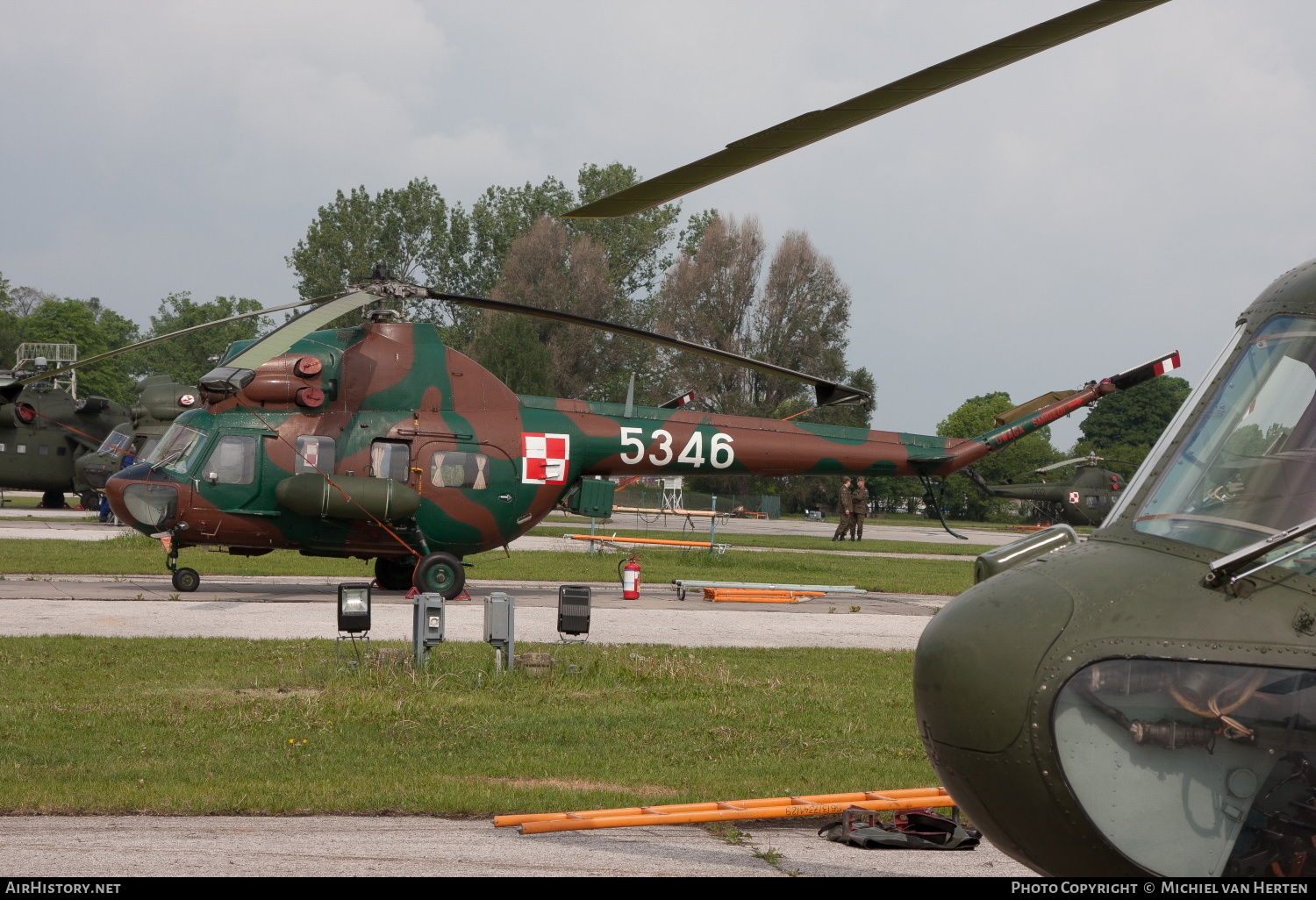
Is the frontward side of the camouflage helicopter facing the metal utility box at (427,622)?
no

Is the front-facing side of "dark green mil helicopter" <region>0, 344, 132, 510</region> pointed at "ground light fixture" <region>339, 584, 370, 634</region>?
no

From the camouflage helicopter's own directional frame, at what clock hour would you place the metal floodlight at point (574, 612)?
The metal floodlight is roughly at 8 o'clock from the camouflage helicopter.

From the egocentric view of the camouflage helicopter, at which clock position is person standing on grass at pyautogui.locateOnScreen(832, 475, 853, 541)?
The person standing on grass is roughly at 4 o'clock from the camouflage helicopter.

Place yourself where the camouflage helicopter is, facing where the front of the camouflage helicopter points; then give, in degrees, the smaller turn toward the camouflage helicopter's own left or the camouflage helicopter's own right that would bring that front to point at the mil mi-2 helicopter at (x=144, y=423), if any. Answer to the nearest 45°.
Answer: approximately 45° to the camouflage helicopter's own right

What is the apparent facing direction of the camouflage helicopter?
to the viewer's left

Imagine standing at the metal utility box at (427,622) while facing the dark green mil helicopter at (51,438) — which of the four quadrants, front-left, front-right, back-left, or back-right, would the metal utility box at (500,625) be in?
back-right

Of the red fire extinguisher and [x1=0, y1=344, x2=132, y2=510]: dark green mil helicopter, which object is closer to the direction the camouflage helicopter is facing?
the dark green mil helicopter

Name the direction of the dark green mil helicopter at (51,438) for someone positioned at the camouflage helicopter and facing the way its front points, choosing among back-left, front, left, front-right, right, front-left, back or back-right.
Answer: front-right
